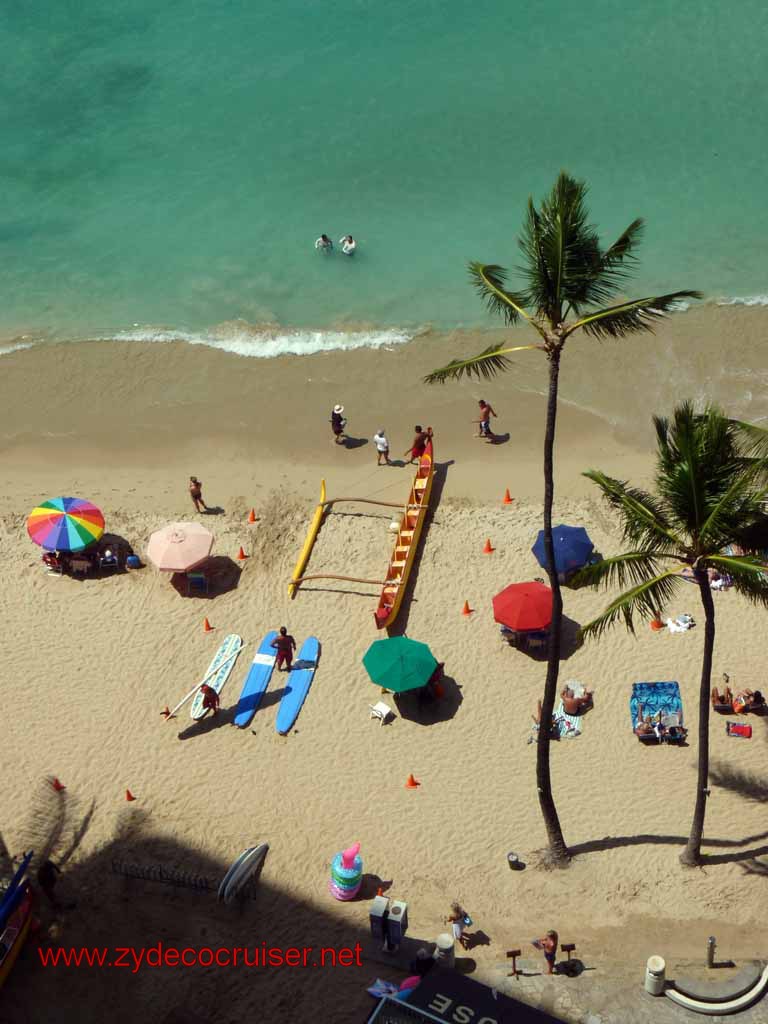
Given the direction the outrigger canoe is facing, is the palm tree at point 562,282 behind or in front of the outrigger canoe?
behind

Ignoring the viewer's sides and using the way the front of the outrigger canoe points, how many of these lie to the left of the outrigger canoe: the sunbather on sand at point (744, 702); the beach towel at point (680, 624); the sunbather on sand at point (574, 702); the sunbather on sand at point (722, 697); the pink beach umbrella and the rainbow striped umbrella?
2

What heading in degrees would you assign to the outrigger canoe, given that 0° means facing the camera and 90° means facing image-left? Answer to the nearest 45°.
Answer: approximately 180°
